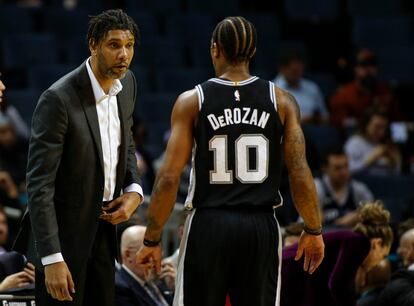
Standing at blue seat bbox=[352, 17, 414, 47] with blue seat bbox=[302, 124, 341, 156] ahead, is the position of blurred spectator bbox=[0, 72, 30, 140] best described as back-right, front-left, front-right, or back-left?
front-right

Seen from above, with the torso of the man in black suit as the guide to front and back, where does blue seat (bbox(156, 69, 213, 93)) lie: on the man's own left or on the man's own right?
on the man's own left

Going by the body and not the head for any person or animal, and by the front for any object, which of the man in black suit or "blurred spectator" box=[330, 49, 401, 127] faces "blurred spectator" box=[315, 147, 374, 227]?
"blurred spectator" box=[330, 49, 401, 127]

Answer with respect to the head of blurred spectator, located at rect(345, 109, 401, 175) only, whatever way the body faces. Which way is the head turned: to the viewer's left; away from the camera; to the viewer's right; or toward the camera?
toward the camera

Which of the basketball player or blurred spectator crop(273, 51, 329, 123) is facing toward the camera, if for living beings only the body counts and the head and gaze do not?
the blurred spectator

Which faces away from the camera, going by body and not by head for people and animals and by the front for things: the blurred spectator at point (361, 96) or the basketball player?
the basketball player

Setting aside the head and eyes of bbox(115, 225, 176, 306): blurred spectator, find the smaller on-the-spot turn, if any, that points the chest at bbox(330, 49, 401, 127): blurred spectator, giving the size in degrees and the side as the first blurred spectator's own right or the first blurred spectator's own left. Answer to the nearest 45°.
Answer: approximately 90° to the first blurred spectator's own left

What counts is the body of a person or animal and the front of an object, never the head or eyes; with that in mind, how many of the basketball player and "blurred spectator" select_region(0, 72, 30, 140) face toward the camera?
1

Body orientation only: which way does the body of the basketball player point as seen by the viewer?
away from the camera

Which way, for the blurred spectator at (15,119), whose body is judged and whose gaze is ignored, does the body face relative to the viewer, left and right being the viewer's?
facing the viewer

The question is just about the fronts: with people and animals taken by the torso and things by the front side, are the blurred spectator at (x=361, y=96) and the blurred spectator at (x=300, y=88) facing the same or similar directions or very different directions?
same or similar directions

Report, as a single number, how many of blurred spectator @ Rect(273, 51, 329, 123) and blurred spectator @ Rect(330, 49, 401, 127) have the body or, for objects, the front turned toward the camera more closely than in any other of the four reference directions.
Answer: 2

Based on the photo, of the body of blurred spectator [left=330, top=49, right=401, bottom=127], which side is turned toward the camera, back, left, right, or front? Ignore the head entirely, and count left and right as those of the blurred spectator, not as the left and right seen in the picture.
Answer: front

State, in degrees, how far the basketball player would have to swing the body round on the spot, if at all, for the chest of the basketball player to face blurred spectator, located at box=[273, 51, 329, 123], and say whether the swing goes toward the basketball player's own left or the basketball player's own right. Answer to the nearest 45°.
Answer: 0° — they already face them

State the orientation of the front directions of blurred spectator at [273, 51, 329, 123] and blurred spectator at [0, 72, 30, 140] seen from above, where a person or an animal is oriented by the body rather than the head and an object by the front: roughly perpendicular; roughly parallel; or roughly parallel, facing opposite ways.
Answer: roughly parallel

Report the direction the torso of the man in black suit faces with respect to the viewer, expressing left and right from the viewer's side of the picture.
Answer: facing the viewer and to the right of the viewer
